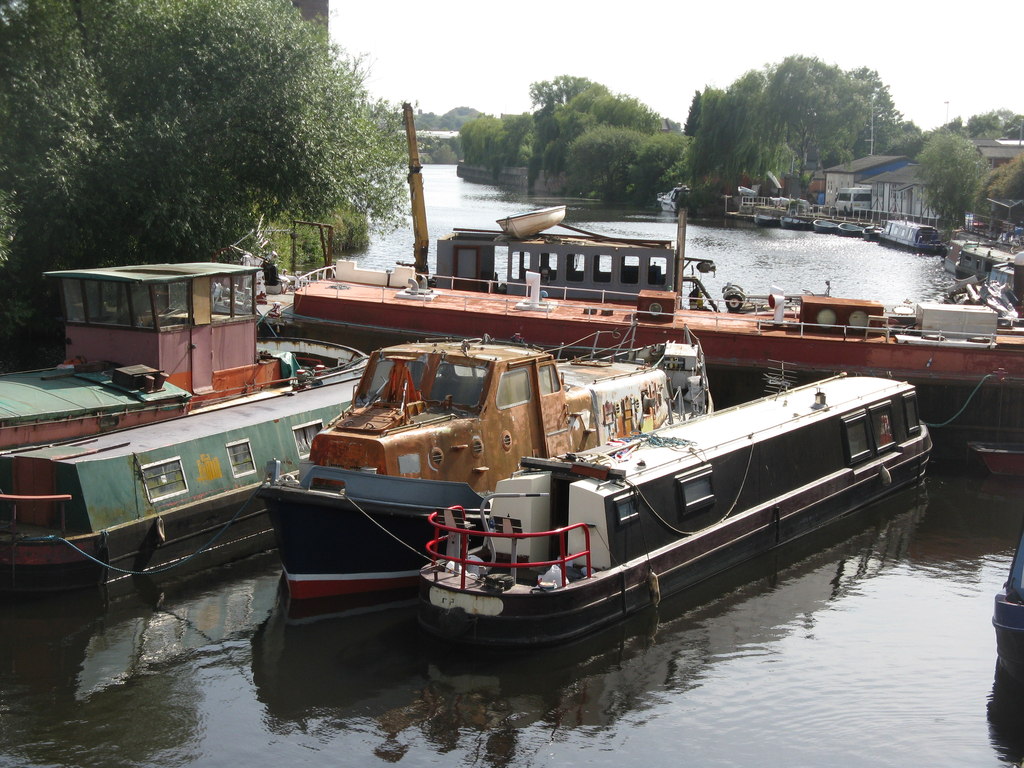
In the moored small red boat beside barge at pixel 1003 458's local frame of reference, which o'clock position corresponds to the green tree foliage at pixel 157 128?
The green tree foliage is roughly at 12 o'clock from the moored small red boat beside barge.

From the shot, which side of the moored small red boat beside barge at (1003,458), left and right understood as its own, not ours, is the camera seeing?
left

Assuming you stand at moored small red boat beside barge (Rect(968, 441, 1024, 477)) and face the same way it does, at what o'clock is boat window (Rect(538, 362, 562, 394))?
The boat window is roughly at 10 o'clock from the moored small red boat beside barge.

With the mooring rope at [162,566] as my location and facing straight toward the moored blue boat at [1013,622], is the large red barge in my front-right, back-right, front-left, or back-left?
front-left

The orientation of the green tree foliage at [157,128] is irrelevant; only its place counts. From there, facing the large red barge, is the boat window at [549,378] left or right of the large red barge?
right

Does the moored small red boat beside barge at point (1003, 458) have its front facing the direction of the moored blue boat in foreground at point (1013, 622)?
no

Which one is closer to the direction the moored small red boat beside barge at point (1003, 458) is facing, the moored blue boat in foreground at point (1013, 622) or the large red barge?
the large red barge

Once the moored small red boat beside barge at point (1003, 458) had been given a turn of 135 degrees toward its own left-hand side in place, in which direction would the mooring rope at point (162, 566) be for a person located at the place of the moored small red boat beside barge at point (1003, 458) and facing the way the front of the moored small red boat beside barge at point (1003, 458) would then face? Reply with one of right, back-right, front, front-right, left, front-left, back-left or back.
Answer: right

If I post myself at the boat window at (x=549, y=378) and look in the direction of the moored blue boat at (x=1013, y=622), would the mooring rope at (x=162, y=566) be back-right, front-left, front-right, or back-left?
back-right

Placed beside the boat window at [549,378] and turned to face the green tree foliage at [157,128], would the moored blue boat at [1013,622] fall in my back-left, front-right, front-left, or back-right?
back-right

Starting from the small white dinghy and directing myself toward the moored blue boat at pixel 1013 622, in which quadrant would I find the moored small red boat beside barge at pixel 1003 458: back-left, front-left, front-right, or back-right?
front-left

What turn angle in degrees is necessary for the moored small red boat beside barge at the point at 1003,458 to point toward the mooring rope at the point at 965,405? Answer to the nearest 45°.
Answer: approximately 45° to its right
